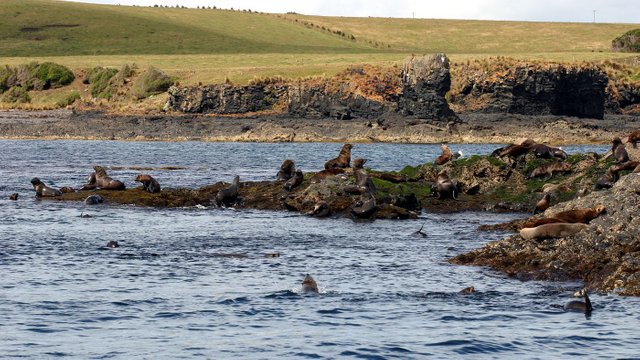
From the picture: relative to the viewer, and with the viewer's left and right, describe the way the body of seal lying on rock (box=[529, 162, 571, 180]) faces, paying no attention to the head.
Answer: facing to the right of the viewer

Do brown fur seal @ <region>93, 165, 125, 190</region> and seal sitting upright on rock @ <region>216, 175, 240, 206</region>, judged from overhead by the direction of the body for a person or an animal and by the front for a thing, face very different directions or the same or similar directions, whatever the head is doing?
very different directions

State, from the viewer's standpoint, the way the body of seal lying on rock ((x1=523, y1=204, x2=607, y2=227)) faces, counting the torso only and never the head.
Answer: to the viewer's right

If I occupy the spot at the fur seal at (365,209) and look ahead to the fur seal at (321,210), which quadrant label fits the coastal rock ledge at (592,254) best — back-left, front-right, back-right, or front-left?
back-left

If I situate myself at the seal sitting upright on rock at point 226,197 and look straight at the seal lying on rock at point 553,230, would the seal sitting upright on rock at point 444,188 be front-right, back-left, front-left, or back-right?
front-left

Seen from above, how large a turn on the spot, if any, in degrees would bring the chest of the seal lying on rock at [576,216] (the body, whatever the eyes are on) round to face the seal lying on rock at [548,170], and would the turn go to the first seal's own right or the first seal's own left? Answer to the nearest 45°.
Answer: approximately 90° to the first seal's own left

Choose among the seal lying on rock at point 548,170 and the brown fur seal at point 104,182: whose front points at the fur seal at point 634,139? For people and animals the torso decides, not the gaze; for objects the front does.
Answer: the seal lying on rock at point 548,170

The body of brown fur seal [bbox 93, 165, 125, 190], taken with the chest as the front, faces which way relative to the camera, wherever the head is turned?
to the viewer's left

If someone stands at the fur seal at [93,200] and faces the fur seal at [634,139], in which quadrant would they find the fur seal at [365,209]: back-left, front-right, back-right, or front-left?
front-right
